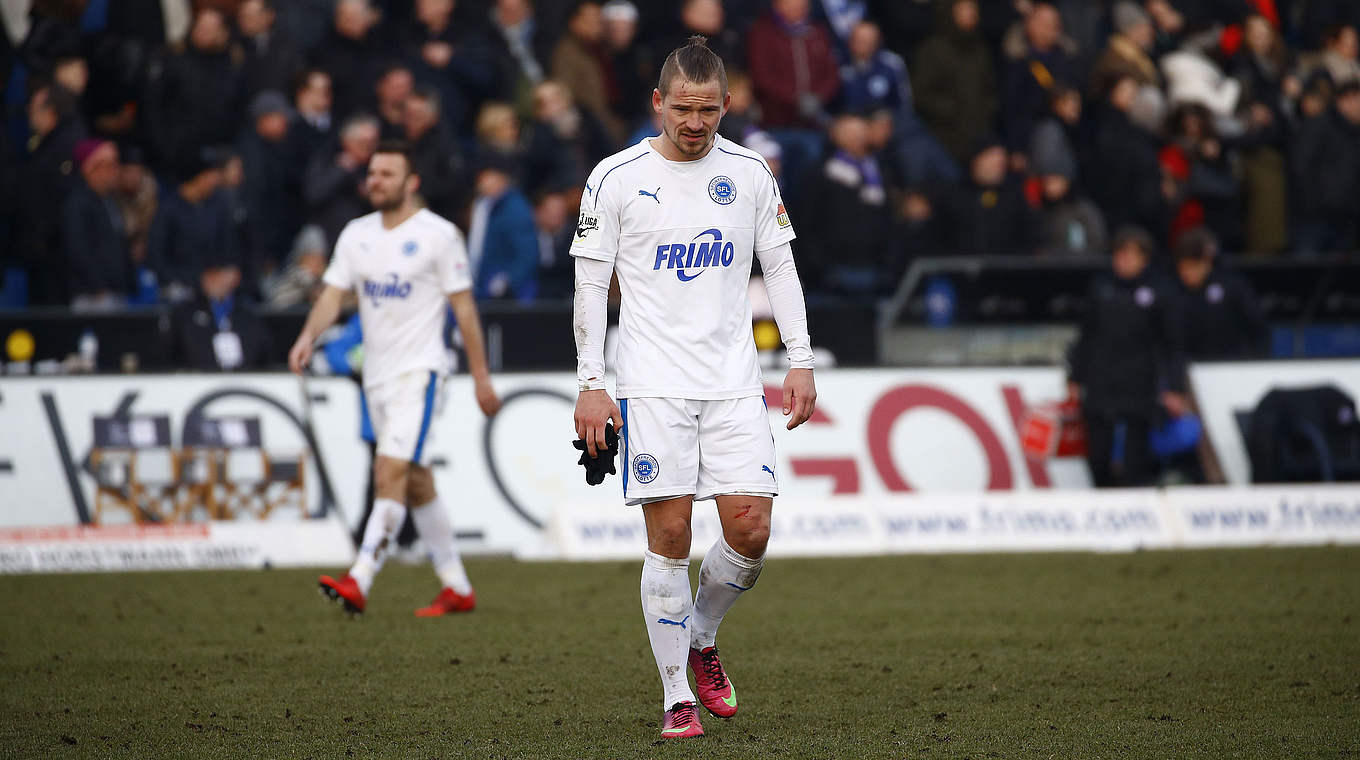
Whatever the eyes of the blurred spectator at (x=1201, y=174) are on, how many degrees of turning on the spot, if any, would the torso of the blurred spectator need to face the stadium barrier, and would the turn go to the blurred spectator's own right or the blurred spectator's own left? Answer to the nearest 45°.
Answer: approximately 45° to the blurred spectator's own right

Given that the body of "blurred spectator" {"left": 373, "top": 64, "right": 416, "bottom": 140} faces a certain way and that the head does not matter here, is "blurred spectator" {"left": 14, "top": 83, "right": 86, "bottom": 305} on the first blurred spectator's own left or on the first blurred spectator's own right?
on the first blurred spectator's own right

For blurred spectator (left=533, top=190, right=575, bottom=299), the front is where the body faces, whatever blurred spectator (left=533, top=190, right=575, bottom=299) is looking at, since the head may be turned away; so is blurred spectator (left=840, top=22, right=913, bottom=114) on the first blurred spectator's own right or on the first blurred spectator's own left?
on the first blurred spectator's own left

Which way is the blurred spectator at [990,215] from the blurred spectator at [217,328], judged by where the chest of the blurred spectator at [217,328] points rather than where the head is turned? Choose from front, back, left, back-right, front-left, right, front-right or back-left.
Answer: left

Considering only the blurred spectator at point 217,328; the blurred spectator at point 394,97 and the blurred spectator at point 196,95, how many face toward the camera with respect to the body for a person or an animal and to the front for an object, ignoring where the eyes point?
3

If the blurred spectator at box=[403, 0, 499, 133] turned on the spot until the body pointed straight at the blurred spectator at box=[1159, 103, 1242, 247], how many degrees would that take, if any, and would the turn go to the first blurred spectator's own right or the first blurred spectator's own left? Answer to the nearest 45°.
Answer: approximately 90° to the first blurred spectator's own left

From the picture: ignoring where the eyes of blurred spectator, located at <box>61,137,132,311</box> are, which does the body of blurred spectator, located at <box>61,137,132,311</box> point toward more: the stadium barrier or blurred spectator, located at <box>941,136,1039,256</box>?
the stadium barrier

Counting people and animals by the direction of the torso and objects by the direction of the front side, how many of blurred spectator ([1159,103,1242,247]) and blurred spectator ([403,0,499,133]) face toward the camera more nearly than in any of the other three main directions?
2

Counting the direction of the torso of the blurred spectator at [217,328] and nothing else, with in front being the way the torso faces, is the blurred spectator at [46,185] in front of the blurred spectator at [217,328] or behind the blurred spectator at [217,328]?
behind

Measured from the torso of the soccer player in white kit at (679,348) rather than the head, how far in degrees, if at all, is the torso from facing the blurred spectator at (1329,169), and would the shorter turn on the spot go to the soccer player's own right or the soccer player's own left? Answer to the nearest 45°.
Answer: approximately 135° to the soccer player's own left

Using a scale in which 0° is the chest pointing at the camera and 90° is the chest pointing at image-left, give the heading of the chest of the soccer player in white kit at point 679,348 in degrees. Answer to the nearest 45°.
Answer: approximately 0°

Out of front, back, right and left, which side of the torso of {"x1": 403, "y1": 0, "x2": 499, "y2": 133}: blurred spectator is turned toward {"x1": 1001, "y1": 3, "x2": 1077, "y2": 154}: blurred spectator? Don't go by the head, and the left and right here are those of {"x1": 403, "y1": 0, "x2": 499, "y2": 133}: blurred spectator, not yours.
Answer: left
